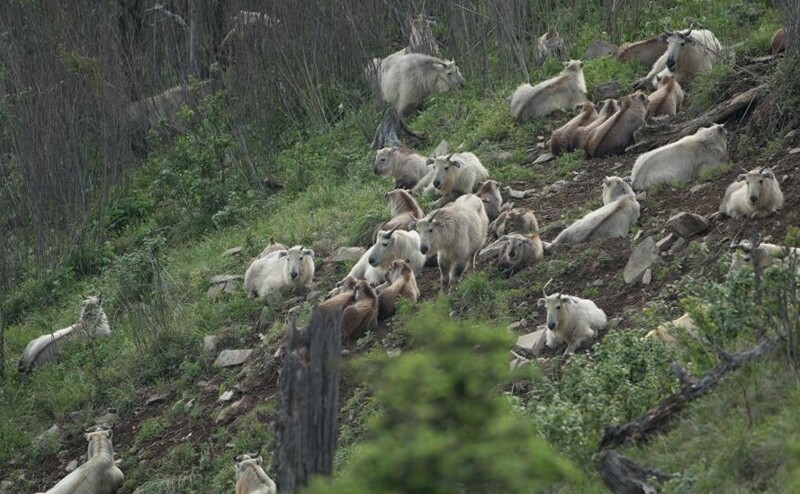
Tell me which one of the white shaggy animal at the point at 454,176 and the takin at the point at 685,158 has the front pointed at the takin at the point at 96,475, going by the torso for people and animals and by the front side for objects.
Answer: the white shaggy animal

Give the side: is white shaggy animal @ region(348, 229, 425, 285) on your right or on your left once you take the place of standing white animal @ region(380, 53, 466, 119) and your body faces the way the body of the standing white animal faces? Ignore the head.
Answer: on your right

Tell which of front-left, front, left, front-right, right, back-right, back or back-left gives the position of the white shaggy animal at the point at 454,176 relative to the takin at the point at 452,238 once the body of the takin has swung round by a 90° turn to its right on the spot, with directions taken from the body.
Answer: front-right

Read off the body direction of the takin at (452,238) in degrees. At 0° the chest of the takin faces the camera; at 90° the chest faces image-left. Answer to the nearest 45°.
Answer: approximately 45°

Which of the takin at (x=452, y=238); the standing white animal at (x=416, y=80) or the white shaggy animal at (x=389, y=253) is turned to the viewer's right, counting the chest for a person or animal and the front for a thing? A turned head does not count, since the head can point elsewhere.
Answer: the standing white animal

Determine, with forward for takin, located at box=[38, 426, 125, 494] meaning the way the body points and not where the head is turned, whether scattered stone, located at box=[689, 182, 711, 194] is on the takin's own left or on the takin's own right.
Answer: on the takin's own right

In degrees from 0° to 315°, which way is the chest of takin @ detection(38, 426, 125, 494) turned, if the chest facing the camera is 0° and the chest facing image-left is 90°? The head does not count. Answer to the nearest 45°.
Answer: approximately 225°

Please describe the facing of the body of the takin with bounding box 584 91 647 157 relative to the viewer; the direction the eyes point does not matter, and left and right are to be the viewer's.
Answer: facing away from the viewer and to the right of the viewer

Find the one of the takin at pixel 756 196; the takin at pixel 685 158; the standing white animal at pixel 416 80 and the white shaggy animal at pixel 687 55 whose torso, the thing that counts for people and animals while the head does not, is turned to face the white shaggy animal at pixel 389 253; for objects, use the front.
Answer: the white shaggy animal at pixel 687 55

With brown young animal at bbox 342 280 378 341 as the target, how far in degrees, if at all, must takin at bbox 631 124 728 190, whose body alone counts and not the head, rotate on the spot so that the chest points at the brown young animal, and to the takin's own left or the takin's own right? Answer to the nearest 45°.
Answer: approximately 135° to the takin's own right

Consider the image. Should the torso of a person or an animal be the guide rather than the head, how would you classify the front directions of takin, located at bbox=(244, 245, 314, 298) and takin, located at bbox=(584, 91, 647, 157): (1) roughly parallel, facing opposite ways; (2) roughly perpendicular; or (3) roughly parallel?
roughly perpendicular

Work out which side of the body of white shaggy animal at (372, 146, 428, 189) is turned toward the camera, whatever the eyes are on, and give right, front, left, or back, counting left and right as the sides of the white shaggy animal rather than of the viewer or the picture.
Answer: left
